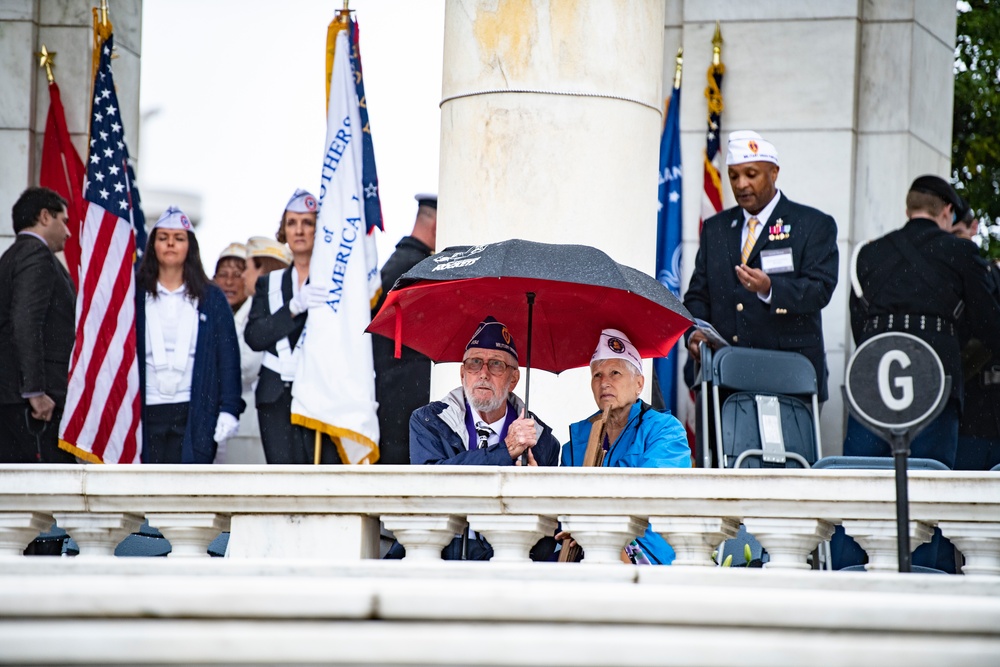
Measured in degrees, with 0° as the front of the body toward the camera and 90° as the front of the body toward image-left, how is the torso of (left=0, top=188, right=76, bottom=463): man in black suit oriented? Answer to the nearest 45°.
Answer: approximately 270°

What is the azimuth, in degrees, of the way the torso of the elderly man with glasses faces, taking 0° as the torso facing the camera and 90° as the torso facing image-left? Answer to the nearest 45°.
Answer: approximately 0°

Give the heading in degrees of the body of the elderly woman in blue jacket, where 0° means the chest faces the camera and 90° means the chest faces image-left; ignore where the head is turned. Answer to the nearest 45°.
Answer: approximately 45°

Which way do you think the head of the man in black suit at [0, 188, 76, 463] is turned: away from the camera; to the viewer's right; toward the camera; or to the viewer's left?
to the viewer's right

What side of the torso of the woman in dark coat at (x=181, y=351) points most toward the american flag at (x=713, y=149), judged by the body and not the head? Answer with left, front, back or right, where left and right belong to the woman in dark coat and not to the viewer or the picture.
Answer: left

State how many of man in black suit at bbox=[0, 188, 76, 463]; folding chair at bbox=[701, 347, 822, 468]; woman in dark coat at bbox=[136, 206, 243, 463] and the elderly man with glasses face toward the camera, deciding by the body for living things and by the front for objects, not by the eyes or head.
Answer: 3

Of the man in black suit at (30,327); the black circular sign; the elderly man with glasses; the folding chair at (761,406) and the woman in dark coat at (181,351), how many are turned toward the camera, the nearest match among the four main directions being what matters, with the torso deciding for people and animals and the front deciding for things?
4

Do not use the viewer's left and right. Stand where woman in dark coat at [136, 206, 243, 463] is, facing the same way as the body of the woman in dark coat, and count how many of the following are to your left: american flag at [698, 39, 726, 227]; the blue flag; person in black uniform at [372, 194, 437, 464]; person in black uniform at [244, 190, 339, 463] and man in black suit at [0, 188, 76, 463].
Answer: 4
